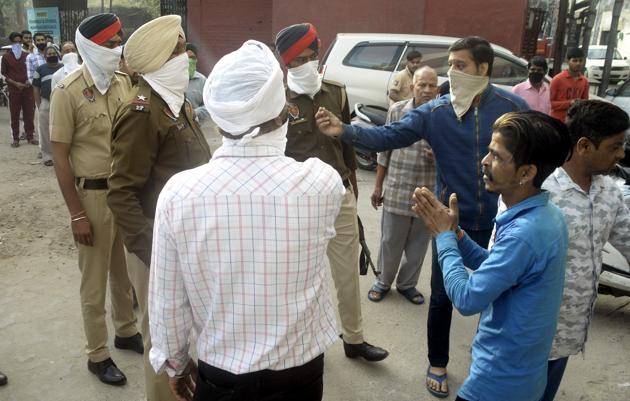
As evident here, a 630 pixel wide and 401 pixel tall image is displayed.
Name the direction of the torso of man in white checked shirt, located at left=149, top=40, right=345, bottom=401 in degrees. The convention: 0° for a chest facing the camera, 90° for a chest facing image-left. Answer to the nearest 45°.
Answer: approximately 180°

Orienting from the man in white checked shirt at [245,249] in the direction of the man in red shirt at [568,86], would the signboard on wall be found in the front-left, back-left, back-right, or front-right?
front-left

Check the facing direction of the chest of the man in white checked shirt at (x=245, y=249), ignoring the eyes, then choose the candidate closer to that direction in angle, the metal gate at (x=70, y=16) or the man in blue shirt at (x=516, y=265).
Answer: the metal gate

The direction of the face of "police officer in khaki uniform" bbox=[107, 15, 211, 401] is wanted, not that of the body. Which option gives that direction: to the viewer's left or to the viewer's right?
to the viewer's right

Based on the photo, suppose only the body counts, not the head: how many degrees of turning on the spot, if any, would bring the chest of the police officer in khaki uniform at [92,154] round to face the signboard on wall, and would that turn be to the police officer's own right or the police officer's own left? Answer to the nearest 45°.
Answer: approximately 135° to the police officer's own left

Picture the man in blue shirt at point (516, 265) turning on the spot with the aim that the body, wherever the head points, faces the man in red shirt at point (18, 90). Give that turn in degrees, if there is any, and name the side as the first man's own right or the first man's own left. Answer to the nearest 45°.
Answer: approximately 45° to the first man's own right

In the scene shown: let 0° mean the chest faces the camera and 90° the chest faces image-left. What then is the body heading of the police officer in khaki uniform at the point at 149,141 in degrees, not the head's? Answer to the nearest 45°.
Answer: approximately 315°

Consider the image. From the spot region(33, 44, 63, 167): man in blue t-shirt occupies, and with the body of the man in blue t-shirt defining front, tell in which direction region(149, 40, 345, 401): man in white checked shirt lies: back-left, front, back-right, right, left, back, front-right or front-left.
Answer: front

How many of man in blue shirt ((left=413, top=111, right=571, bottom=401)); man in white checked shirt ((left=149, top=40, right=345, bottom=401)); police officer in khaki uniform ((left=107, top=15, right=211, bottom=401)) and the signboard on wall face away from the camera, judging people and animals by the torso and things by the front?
1

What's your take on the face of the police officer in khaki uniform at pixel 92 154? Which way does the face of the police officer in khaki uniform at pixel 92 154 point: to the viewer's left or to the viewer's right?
to the viewer's right

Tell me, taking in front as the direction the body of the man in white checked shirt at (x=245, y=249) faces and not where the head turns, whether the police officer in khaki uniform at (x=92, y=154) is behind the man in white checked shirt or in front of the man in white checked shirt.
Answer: in front

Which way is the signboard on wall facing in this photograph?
toward the camera

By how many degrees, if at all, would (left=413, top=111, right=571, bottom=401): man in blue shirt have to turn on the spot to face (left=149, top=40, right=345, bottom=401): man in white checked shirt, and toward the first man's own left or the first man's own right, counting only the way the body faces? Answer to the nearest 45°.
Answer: approximately 45° to the first man's own left
